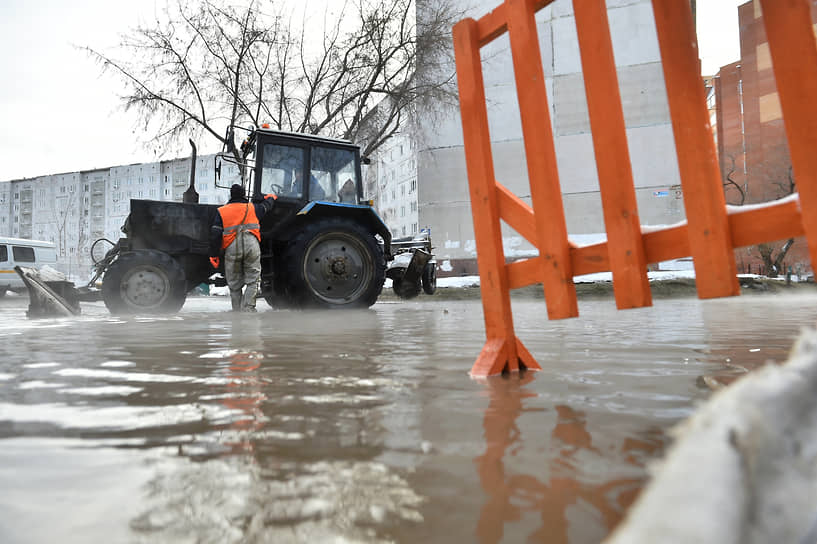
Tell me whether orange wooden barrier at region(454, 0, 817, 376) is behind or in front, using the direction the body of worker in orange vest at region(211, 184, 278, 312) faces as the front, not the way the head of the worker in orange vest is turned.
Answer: behind

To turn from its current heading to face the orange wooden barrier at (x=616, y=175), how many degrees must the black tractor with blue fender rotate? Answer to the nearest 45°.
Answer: approximately 90° to its left

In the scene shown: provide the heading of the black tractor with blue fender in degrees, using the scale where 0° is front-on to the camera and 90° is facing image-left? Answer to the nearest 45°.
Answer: approximately 90°

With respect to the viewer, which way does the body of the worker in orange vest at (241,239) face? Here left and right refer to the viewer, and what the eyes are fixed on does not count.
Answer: facing away from the viewer

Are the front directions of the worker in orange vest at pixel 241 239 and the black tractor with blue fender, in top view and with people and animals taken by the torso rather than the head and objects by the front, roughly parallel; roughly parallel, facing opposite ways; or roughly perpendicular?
roughly perpendicular

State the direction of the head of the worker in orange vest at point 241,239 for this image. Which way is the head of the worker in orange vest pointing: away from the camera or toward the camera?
away from the camera

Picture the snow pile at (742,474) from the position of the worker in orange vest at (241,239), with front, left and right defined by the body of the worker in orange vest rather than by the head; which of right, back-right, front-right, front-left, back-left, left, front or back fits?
back
